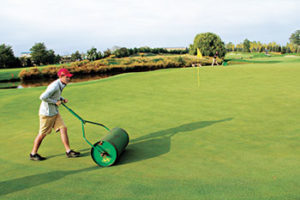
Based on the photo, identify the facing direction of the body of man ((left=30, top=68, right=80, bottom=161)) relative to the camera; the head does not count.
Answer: to the viewer's right
